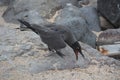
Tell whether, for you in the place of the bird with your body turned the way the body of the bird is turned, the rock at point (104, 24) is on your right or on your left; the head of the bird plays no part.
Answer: on your left

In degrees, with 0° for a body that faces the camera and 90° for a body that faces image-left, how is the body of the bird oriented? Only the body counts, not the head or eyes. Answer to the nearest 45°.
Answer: approximately 270°

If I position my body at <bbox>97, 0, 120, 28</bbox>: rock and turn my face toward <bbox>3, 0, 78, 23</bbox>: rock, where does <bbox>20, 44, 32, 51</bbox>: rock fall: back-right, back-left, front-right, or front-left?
front-left

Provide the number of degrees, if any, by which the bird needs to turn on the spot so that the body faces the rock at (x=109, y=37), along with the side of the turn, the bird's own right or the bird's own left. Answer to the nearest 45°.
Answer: approximately 45° to the bird's own left

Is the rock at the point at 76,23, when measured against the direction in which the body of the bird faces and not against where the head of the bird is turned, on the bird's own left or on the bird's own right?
on the bird's own left
